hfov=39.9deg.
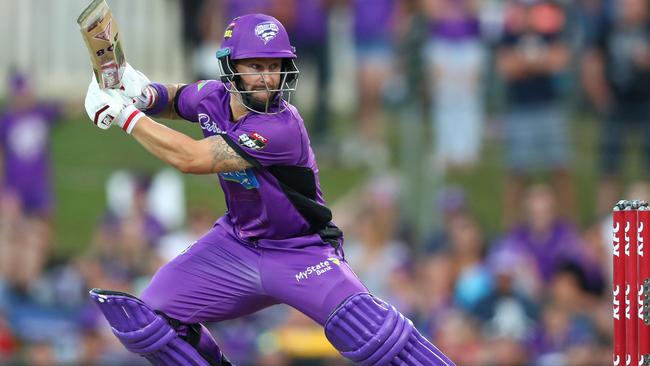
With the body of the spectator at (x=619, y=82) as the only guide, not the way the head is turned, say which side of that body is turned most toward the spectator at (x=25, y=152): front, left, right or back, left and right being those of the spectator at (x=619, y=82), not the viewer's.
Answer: right

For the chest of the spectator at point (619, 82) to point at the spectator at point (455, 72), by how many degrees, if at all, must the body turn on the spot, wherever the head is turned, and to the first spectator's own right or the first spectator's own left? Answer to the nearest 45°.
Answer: approximately 90° to the first spectator's own right

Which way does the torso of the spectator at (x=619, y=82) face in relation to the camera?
toward the camera

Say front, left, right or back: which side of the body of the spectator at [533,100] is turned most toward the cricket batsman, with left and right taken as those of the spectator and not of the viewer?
front

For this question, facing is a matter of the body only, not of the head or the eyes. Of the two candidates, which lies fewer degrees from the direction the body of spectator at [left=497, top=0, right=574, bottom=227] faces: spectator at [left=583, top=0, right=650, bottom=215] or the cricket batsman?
the cricket batsman

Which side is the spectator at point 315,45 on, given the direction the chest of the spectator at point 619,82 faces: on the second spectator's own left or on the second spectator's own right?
on the second spectator's own right

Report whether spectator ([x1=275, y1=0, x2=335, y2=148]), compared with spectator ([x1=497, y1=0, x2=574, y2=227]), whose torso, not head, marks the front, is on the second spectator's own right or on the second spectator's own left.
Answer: on the second spectator's own right

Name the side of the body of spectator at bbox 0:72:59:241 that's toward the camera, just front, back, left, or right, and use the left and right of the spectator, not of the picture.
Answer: front

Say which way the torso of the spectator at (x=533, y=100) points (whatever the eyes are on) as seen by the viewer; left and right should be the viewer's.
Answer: facing the viewer

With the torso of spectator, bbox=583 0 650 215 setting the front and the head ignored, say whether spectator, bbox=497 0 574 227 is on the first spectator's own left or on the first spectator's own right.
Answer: on the first spectator's own right

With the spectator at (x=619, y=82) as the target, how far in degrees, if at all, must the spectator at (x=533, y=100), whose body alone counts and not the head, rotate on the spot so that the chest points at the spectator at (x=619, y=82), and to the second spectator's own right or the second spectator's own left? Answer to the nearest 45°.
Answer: approximately 90° to the second spectator's own left
